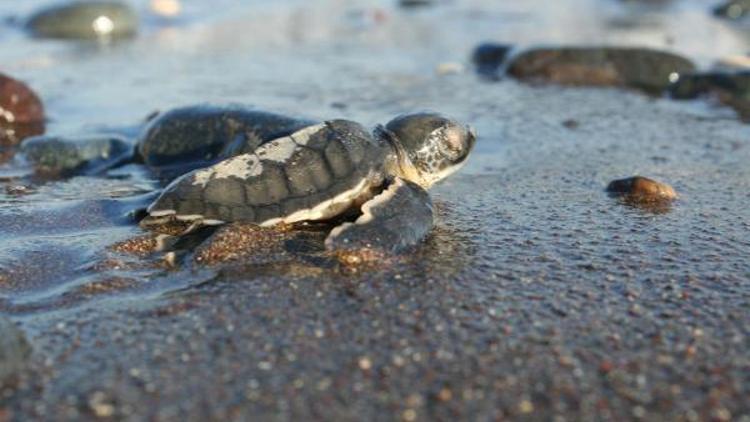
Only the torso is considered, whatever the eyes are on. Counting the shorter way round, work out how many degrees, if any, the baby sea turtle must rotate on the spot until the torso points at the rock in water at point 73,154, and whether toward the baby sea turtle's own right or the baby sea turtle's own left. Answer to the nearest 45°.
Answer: approximately 135° to the baby sea turtle's own left

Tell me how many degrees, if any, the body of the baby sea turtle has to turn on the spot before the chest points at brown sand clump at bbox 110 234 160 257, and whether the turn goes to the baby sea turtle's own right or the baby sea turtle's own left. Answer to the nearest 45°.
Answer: approximately 180°

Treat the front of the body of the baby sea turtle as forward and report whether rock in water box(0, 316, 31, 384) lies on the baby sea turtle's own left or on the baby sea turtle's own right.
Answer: on the baby sea turtle's own right

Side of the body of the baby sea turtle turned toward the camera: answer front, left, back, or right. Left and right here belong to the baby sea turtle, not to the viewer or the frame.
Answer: right

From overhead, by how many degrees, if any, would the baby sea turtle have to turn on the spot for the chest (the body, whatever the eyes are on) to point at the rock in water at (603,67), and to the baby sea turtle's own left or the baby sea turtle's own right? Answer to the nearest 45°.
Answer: approximately 45° to the baby sea turtle's own left

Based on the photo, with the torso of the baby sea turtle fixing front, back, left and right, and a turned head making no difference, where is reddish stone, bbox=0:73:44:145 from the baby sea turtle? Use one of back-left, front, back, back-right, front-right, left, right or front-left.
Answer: back-left

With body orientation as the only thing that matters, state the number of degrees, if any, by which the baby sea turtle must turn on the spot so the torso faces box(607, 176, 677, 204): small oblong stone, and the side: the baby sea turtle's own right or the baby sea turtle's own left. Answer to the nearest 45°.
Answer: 0° — it already faces it

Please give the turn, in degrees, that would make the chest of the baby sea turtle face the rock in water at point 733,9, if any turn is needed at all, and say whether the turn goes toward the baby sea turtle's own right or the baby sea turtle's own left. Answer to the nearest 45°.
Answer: approximately 45° to the baby sea turtle's own left

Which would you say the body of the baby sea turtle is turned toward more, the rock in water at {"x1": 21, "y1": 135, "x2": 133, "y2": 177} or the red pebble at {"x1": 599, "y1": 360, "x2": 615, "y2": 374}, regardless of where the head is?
the red pebble

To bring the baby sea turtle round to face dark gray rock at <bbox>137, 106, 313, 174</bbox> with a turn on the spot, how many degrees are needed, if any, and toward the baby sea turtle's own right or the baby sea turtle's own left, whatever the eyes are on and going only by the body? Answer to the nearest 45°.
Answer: approximately 135° to the baby sea turtle's own left

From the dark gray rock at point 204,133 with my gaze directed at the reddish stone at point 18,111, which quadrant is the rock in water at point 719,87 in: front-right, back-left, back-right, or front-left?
back-right

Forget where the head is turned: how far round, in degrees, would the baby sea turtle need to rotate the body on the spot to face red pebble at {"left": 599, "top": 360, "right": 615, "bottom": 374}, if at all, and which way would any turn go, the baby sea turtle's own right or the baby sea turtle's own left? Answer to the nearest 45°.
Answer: approximately 45° to the baby sea turtle's own right

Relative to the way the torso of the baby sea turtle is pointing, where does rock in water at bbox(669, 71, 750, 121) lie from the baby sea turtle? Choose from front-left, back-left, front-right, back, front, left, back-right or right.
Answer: front-left

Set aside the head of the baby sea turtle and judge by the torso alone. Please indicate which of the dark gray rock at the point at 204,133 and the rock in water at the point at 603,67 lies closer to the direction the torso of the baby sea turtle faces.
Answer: the rock in water

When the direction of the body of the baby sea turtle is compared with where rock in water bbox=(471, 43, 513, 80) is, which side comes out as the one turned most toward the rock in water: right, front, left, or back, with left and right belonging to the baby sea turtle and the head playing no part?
left
